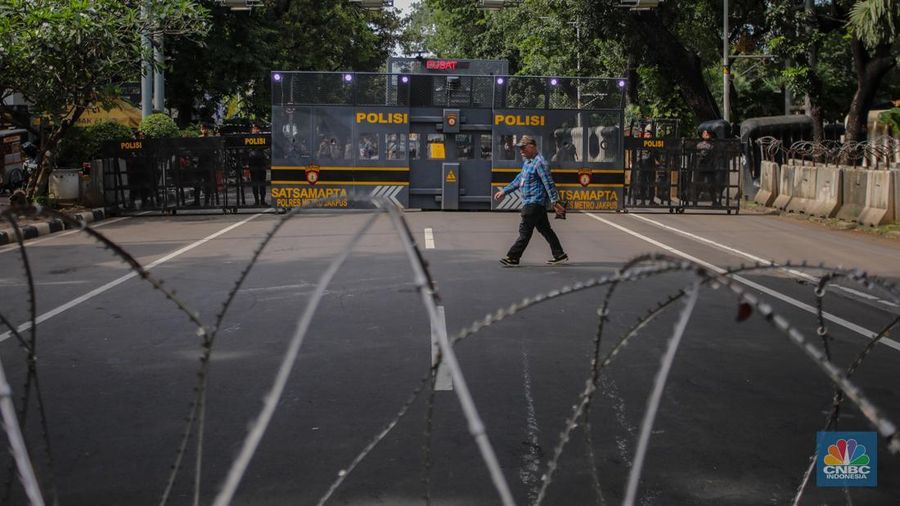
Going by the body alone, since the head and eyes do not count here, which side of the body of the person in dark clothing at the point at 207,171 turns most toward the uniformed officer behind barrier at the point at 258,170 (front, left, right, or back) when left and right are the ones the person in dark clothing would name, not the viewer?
left

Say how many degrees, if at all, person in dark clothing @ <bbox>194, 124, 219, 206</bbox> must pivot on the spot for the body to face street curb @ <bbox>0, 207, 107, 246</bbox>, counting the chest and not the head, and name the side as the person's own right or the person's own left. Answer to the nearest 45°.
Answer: approximately 45° to the person's own right

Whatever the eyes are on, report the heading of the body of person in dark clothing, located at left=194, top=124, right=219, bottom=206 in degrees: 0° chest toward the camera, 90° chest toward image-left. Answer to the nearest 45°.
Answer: approximately 0°

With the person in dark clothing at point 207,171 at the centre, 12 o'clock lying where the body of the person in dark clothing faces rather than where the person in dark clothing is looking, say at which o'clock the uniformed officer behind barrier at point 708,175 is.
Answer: The uniformed officer behind barrier is roughly at 9 o'clock from the person in dark clothing.

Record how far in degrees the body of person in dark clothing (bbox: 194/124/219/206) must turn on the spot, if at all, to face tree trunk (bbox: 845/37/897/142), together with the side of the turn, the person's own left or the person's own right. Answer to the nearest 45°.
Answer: approximately 90° to the person's own left

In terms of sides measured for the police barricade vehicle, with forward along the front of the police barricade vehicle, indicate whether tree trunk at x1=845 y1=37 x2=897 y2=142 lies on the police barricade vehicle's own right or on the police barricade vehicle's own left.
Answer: on the police barricade vehicle's own left

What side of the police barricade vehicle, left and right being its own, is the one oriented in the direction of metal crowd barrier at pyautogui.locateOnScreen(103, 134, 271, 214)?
right
